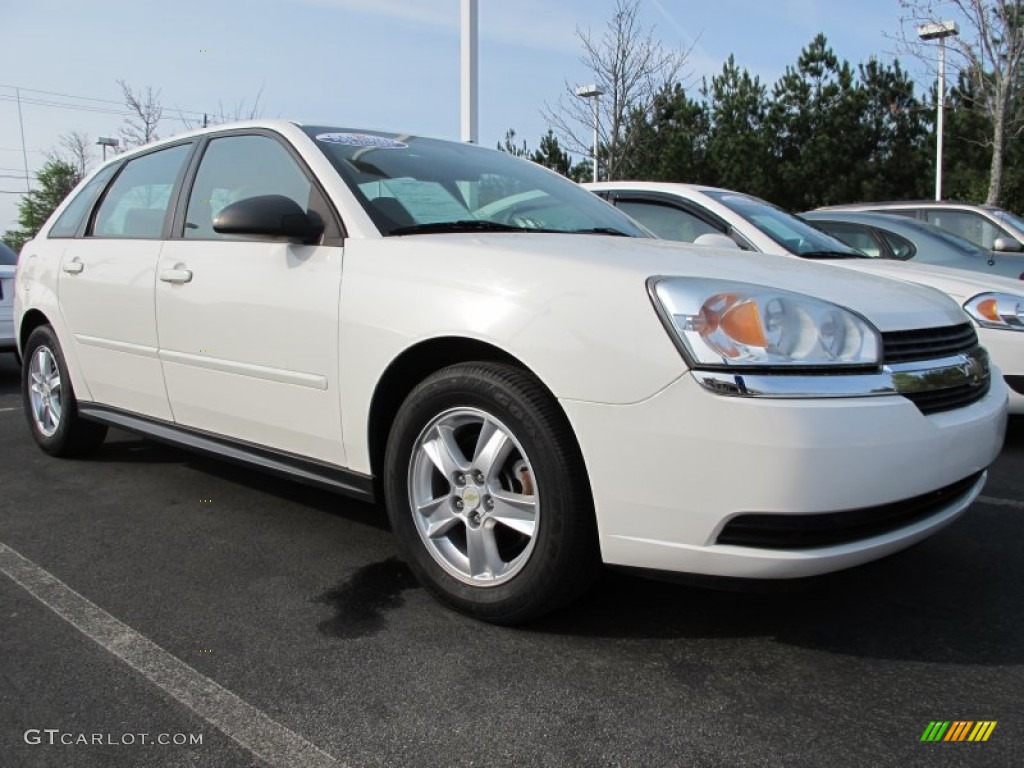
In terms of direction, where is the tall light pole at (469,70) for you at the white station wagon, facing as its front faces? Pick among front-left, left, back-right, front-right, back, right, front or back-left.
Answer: back-left

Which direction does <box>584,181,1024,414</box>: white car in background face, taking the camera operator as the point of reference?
facing the viewer and to the right of the viewer

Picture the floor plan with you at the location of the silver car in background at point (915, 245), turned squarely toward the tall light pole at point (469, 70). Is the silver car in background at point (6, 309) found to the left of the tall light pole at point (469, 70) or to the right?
left

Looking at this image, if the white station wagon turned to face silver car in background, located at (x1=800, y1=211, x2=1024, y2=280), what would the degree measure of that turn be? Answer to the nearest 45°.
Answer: approximately 90° to its left

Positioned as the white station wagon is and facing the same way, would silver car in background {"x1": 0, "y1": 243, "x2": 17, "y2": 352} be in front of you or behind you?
behind

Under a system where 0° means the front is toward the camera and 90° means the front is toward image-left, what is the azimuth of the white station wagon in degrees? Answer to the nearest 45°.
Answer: approximately 315°

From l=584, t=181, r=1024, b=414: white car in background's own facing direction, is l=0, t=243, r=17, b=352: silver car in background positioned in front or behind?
behind

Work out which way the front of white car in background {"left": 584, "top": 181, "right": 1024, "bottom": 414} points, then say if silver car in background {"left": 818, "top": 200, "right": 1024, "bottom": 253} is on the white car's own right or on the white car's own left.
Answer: on the white car's own left
